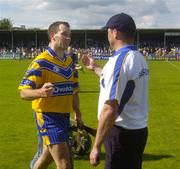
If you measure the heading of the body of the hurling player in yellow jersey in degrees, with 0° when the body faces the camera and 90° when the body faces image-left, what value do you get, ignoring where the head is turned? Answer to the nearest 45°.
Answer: approximately 315°
